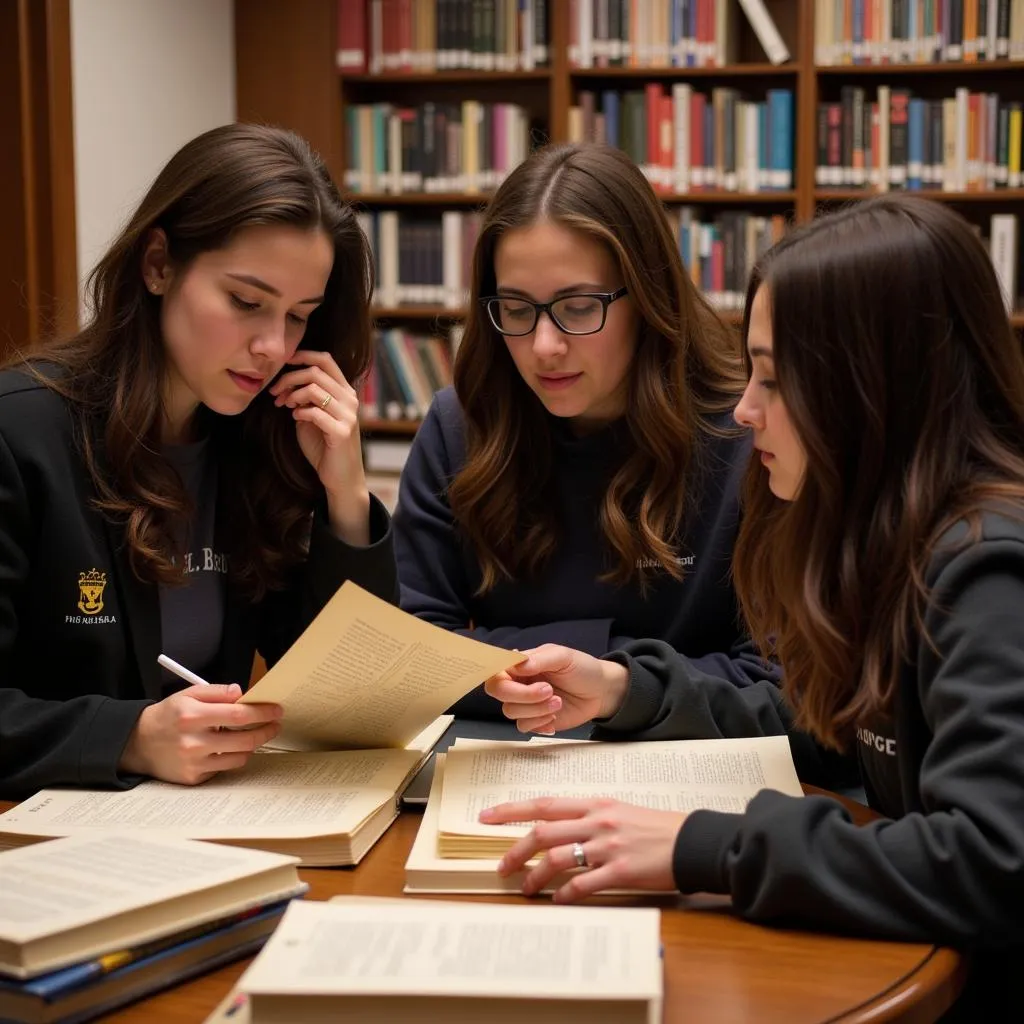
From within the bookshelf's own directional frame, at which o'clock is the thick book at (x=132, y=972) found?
The thick book is roughly at 12 o'clock from the bookshelf.

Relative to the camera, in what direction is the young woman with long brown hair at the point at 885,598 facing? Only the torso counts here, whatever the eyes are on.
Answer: to the viewer's left

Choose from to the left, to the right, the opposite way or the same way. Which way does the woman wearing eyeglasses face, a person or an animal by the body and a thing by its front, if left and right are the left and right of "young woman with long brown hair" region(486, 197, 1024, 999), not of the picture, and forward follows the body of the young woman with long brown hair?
to the left

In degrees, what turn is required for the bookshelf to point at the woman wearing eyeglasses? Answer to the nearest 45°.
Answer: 0° — it already faces them

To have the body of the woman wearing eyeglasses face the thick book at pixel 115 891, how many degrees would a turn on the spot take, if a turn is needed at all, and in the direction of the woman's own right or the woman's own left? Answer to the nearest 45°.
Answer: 0° — they already face it

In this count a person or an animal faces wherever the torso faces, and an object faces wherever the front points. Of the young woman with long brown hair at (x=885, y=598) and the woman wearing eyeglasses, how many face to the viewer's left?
1

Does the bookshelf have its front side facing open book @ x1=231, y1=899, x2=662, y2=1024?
yes

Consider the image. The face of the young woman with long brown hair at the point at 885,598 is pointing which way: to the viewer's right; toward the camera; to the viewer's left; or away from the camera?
to the viewer's left
